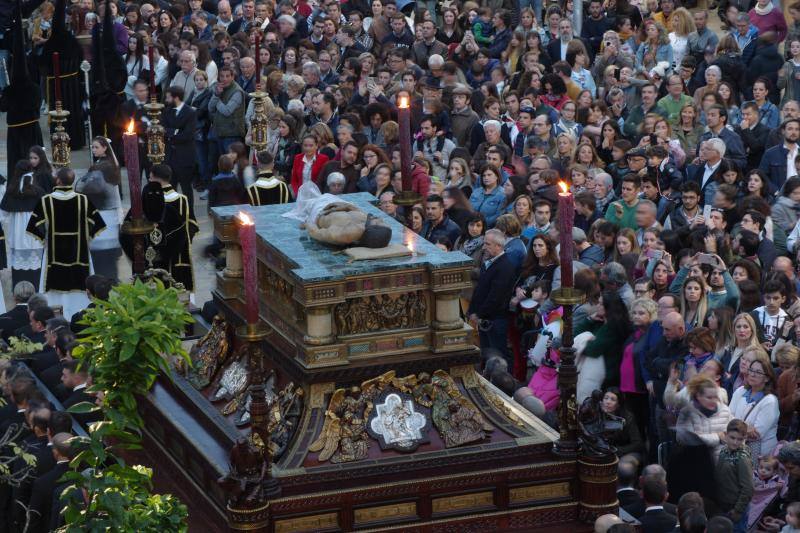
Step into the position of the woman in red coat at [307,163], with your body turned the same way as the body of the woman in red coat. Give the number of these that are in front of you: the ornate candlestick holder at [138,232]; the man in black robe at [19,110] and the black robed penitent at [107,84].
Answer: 1

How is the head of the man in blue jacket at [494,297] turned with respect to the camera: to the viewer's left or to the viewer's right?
to the viewer's left

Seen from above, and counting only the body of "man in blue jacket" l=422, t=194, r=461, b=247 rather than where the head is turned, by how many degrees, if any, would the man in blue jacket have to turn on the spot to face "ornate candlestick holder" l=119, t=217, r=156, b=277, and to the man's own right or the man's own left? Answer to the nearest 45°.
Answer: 0° — they already face it

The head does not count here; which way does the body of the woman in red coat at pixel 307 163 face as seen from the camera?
toward the camera

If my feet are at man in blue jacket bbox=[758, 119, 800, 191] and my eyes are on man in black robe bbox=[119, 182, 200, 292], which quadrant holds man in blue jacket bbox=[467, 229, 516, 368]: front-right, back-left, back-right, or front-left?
front-left
